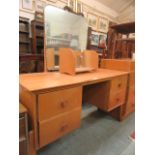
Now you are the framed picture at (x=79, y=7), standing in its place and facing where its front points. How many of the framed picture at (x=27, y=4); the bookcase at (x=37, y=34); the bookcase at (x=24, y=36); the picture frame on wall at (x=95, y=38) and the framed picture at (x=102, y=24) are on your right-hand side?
3

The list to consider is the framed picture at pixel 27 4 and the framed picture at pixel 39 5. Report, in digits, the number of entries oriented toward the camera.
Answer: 2

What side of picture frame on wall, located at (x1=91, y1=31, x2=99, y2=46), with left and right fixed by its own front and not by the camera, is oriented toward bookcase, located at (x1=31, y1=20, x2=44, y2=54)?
right

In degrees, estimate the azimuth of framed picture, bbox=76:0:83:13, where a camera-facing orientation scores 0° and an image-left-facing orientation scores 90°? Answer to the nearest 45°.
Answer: approximately 315°

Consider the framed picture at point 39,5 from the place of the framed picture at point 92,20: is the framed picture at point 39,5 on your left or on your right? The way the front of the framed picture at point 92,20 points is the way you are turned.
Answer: on your right

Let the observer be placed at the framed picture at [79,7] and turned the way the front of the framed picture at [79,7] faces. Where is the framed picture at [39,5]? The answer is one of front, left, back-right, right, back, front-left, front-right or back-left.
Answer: right

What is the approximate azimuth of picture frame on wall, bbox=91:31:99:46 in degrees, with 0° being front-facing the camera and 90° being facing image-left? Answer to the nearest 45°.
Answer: approximately 315°

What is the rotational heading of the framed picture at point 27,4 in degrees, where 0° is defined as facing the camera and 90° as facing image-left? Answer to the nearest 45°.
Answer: approximately 0°
